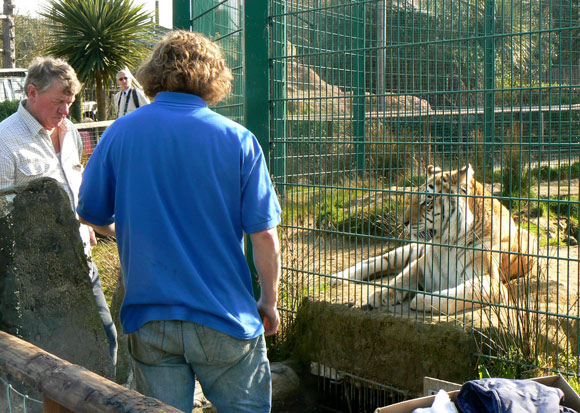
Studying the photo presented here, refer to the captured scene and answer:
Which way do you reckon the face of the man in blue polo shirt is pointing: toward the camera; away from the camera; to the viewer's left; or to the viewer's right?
away from the camera

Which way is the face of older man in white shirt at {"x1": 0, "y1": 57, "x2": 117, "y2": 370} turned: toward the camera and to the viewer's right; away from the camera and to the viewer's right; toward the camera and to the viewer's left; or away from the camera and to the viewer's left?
toward the camera and to the viewer's right

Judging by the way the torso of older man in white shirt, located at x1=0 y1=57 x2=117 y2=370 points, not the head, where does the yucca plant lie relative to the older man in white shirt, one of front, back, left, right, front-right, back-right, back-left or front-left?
back-left

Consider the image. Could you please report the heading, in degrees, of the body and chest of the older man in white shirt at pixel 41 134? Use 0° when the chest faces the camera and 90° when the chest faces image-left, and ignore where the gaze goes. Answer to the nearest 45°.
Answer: approximately 315°

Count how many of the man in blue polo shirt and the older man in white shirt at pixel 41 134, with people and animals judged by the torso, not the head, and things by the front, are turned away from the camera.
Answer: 1

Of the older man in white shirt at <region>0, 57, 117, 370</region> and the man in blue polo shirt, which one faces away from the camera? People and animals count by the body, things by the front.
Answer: the man in blue polo shirt

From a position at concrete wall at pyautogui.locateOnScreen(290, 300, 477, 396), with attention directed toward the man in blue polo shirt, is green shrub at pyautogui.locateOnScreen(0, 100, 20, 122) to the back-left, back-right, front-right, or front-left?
back-right

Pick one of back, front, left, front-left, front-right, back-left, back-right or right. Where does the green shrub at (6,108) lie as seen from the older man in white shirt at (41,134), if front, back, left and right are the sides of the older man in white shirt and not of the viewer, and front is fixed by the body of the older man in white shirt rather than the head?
back-left

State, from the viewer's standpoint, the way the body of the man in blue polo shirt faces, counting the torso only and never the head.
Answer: away from the camera

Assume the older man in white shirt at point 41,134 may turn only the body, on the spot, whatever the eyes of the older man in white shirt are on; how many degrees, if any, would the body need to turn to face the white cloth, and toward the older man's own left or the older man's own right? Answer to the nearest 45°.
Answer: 0° — they already face it
